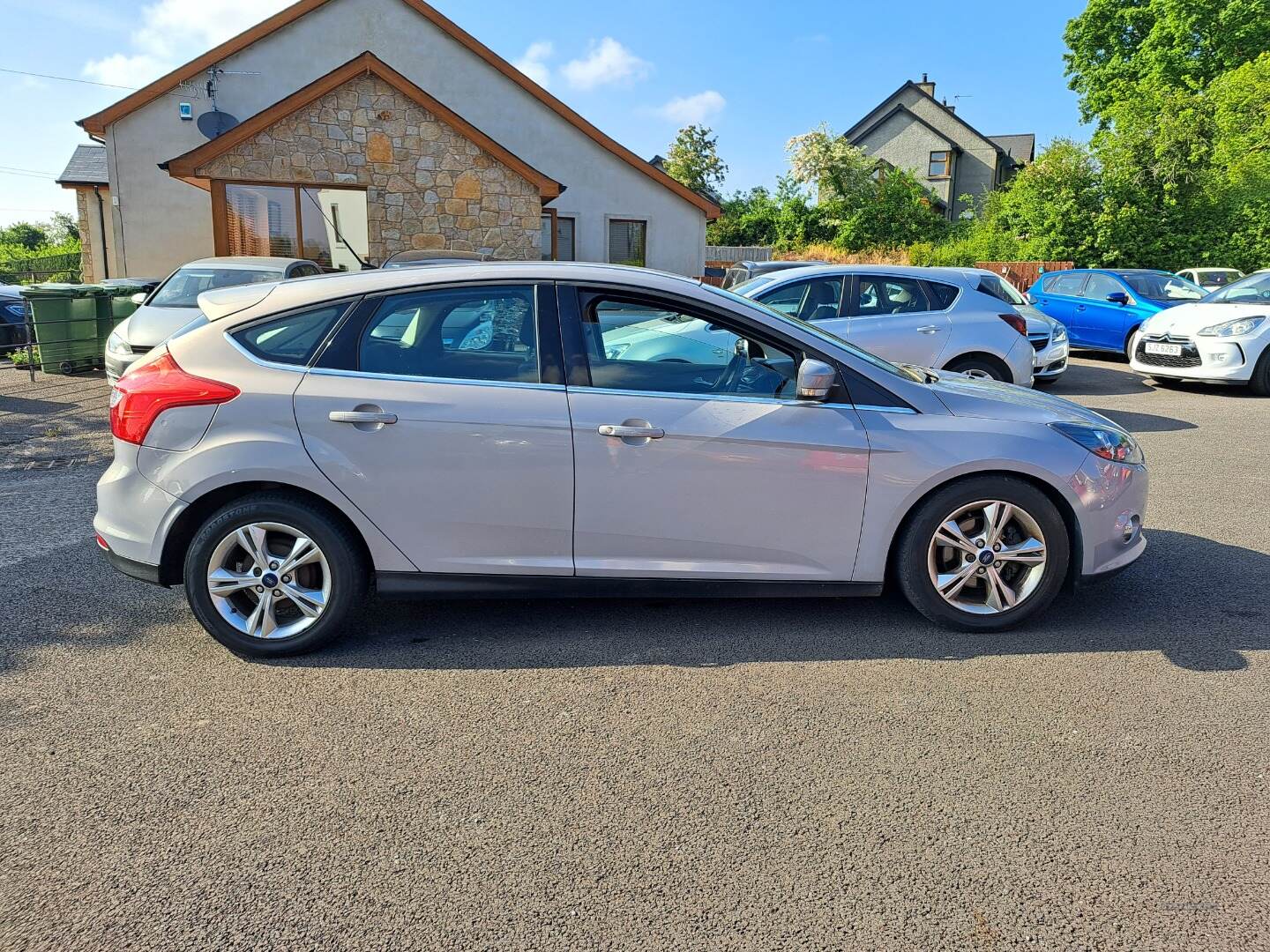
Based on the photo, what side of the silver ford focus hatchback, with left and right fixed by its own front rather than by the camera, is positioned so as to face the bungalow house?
left

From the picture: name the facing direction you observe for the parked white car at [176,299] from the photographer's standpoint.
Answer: facing the viewer and to the left of the viewer

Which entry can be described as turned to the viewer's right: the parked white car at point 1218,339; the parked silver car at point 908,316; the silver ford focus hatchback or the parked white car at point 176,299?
the silver ford focus hatchback

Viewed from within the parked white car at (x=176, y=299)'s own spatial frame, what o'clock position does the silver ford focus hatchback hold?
The silver ford focus hatchback is roughly at 10 o'clock from the parked white car.

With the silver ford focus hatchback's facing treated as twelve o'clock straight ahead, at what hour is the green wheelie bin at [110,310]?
The green wheelie bin is roughly at 8 o'clock from the silver ford focus hatchback.

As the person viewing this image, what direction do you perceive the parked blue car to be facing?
facing the viewer and to the right of the viewer

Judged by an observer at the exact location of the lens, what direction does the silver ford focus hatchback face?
facing to the right of the viewer

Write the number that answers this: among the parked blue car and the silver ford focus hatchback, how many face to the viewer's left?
0

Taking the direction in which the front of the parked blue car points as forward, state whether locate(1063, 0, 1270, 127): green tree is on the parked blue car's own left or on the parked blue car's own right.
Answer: on the parked blue car's own left

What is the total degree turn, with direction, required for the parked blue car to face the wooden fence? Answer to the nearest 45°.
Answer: approximately 135° to its left

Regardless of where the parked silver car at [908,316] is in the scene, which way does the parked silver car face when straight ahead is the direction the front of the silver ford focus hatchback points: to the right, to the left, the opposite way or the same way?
the opposite way

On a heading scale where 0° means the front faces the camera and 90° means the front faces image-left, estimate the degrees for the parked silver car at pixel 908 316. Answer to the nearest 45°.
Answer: approximately 90°

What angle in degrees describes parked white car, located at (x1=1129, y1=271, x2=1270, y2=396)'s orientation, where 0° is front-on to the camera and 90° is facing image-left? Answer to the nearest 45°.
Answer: approximately 45°

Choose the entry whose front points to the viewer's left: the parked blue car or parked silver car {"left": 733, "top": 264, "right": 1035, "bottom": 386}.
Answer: the parked silver car

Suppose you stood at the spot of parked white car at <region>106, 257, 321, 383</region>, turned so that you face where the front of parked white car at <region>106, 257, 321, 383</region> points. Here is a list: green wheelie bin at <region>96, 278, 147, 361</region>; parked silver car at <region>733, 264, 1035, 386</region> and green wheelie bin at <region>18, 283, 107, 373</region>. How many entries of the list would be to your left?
1

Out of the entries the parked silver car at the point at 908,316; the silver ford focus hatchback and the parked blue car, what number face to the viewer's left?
1
